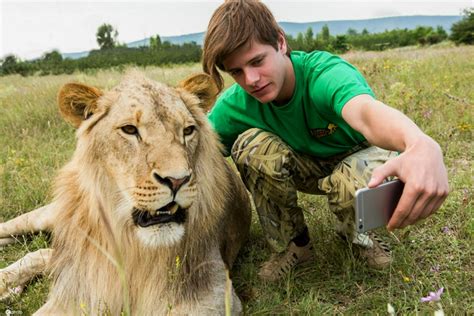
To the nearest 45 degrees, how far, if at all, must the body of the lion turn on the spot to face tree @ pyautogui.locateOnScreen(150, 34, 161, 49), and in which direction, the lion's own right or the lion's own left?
approximately 180°

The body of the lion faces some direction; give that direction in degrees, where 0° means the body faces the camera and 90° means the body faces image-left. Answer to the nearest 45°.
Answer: approximately 0°

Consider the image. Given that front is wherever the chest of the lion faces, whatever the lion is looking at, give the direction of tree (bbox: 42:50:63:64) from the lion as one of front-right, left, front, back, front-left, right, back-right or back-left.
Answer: back

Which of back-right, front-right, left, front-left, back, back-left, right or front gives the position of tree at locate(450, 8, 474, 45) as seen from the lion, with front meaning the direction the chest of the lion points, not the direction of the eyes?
back-left

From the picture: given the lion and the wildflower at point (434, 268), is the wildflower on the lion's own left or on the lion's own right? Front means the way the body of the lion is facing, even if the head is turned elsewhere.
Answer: on the lion's own left
